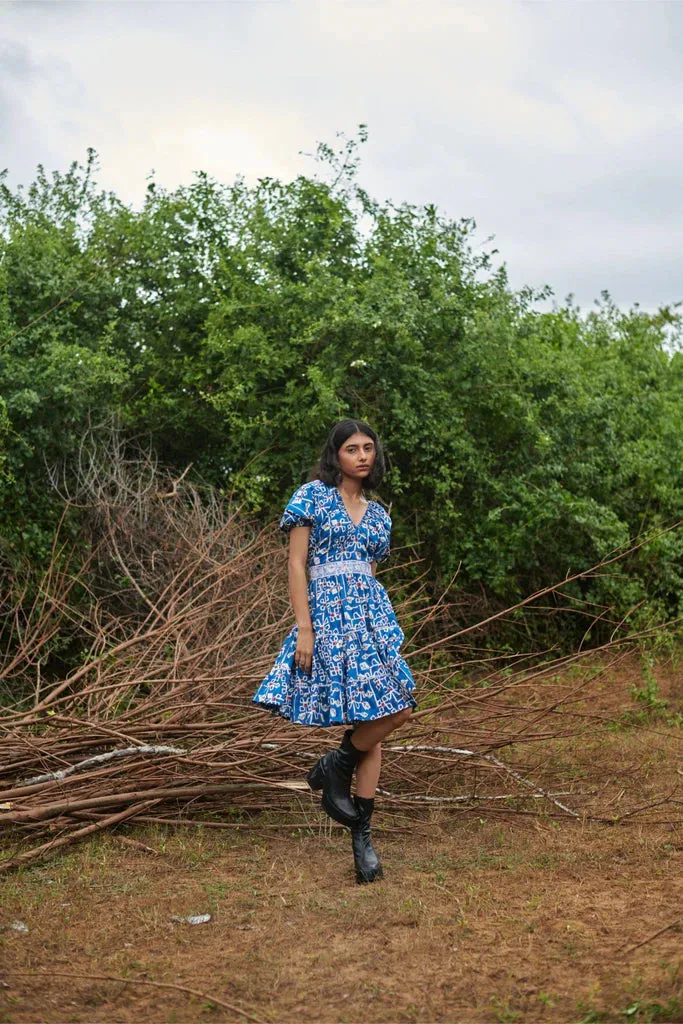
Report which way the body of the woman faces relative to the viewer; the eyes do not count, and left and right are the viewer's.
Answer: facing the viewer and to the right of the viewer
